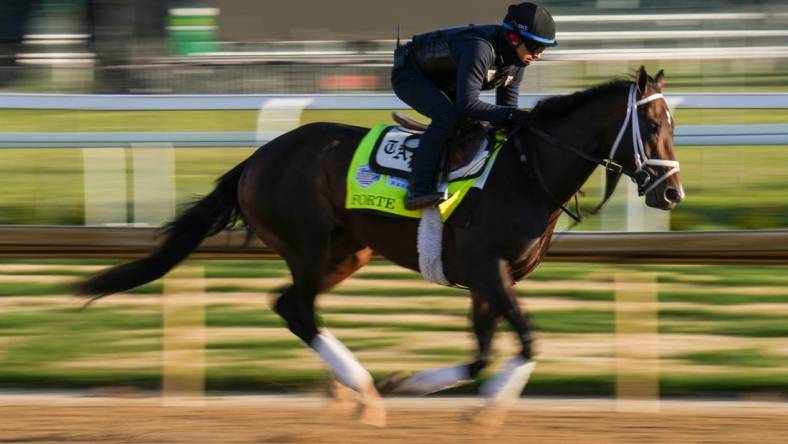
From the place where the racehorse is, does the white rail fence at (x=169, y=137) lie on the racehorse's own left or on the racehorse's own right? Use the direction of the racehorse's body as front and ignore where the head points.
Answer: on the racehorse's own left

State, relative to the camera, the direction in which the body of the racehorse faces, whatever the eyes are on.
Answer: to the viewer's right

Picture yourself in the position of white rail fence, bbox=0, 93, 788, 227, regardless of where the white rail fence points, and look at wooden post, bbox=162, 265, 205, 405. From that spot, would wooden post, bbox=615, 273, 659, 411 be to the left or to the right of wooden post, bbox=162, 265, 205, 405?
left

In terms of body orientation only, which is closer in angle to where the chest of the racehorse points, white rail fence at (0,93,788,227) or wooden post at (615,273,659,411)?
the wooden post

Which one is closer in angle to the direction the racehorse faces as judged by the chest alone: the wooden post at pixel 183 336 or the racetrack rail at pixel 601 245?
the racetrack rail
